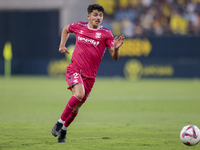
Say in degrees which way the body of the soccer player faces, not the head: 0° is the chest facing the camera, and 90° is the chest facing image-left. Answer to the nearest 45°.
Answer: approximately 315°

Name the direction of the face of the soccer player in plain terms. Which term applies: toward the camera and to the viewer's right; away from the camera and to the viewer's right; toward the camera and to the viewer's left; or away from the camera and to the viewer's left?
toward the camera and to the viewer's right

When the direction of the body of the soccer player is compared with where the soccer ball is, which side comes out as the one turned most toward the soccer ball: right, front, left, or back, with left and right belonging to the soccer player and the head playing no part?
front
